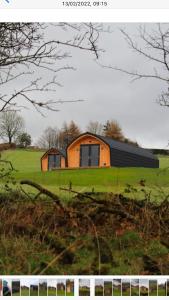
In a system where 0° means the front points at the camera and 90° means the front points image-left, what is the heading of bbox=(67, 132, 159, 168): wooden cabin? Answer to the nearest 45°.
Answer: approximately 45°
